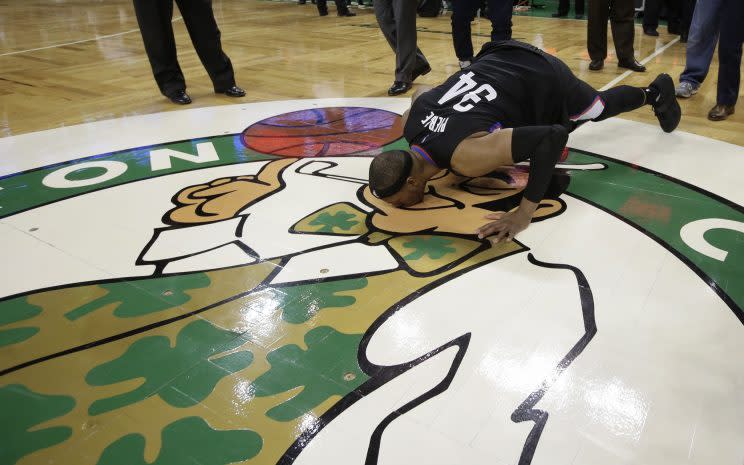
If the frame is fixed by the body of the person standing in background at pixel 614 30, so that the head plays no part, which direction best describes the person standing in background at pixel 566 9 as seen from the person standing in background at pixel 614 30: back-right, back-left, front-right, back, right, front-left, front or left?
back

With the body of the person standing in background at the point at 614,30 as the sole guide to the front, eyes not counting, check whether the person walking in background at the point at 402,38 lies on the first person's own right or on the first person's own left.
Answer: on the first person's own right

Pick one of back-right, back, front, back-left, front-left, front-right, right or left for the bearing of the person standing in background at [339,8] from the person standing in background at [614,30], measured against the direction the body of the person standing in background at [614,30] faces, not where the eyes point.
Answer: back-right

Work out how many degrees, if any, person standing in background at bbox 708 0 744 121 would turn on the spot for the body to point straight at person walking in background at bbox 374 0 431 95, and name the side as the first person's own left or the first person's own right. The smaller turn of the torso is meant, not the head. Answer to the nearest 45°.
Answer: approximately 45° to the first person's own right

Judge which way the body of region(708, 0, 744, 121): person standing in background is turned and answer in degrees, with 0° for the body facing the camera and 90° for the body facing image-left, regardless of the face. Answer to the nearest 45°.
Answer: approximately 45°

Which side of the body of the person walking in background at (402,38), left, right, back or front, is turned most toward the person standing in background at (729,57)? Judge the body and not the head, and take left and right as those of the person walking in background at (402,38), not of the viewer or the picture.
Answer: left

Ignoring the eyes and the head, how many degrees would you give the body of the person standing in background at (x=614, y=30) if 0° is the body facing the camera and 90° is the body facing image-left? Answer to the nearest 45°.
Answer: approximately 0°
